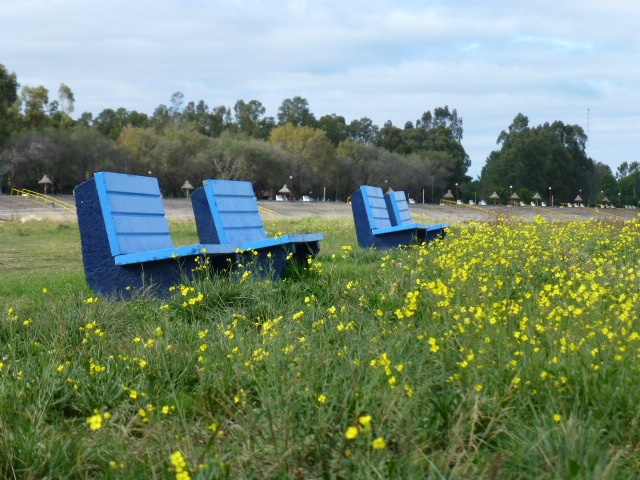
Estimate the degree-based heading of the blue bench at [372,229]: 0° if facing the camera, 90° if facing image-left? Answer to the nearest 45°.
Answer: approximately 315°

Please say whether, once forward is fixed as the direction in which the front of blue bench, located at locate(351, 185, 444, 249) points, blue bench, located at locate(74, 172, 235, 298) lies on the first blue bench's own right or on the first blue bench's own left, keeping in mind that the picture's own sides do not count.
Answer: on the first blue bench's own right

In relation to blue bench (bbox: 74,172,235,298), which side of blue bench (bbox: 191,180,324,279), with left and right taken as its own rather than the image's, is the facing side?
right

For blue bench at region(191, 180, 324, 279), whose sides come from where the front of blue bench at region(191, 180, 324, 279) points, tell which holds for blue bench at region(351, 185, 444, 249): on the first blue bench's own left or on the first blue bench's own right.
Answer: on the first blue bench's own left

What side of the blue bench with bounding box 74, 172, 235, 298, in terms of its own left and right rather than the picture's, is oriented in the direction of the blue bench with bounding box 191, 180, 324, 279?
left

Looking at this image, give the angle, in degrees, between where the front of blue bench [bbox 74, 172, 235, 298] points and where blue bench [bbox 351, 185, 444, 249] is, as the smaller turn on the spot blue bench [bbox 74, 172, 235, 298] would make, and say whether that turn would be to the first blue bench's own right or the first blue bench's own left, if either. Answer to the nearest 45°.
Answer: approximately 90° to the first blue bench's own left

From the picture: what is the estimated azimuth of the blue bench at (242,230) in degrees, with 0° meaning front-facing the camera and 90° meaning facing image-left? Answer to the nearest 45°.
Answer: approximately 315°
